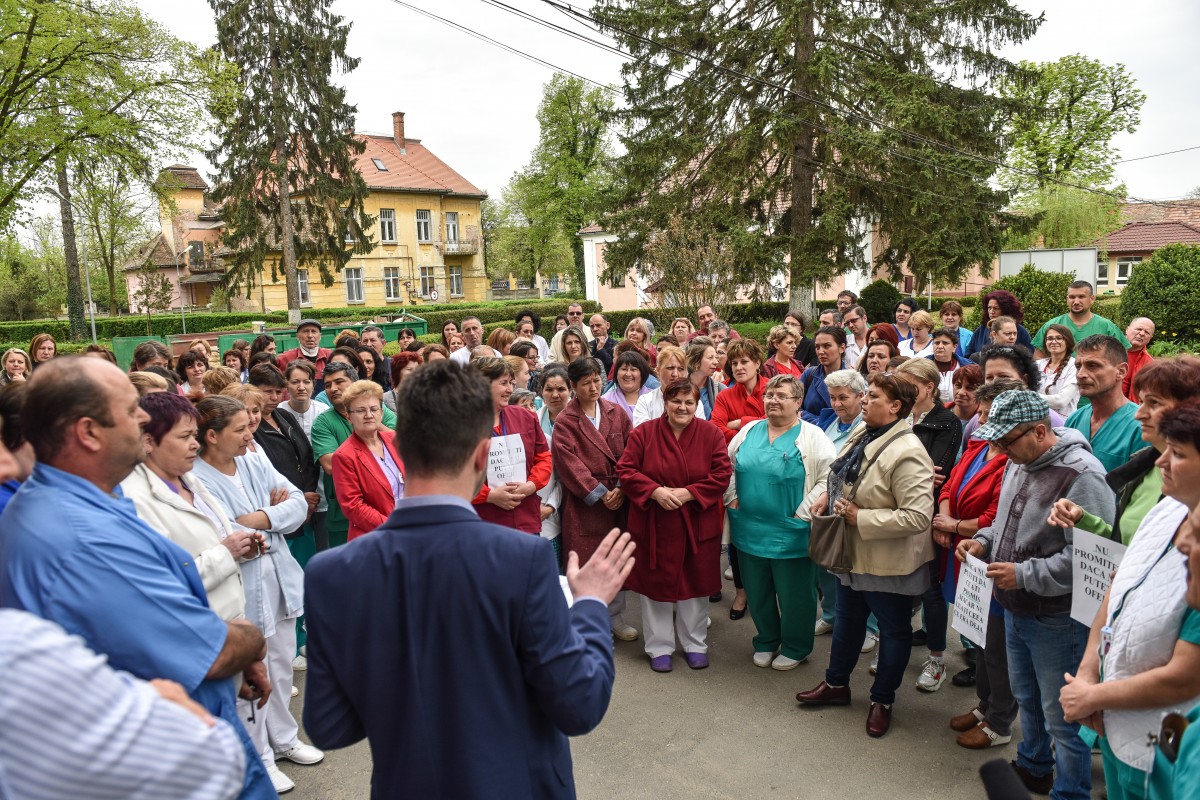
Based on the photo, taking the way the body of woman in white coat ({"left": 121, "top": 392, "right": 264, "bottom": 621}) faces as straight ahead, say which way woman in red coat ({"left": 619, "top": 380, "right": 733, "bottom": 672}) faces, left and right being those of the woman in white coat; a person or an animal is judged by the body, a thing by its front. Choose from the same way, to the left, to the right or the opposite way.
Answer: to the right

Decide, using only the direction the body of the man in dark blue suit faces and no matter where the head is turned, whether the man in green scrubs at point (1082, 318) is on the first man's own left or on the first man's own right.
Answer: on the first man's own right

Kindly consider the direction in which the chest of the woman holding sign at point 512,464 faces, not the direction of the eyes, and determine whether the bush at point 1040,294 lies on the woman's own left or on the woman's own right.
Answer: on the woman's own left

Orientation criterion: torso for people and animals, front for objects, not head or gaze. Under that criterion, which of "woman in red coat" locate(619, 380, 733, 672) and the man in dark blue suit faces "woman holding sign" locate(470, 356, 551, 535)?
the man in dark blue suit

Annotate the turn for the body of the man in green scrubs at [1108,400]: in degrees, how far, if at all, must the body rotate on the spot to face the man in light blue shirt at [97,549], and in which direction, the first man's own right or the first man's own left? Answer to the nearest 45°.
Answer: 0° — they already face them

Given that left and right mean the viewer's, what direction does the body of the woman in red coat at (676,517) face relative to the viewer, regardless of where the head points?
facing the viewer

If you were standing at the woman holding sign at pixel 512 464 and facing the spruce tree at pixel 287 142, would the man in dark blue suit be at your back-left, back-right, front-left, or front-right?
back-left

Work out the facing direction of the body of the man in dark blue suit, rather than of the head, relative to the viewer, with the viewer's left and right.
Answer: facing away from the viewer

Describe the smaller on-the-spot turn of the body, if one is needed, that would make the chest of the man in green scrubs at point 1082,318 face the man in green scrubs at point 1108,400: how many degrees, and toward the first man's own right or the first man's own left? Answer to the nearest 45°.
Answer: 0° — they already face them

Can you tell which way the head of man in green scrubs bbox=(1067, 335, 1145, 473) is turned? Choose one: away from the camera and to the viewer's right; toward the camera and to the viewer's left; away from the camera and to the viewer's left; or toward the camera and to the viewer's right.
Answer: toward the camera and to the viewer's left

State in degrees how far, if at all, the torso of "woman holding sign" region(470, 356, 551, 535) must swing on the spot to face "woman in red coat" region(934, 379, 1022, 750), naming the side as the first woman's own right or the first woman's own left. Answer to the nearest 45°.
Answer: approximately 45° to the first woman's own left

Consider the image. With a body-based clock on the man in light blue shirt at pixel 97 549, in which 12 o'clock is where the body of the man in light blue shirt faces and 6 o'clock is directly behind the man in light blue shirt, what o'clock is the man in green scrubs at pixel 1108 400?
The man in green scrubs is roughly at 12 o'clock from the man in light blue shirt.

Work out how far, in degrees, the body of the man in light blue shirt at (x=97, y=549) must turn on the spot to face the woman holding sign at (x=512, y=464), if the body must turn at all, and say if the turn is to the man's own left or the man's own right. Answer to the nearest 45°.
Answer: approximately 45° to the man's own left

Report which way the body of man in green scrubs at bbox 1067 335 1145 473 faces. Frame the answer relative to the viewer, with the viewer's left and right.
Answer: facing the viewer and to the left of the viewer

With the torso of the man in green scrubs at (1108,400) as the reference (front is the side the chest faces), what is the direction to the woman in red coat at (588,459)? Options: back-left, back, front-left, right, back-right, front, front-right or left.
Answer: front-right

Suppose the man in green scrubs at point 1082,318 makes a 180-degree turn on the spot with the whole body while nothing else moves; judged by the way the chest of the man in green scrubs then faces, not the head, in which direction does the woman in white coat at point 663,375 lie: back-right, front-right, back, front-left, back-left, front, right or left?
back-left

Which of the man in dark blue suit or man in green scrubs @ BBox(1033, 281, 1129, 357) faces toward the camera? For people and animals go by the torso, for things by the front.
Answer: the man in green scrubs
